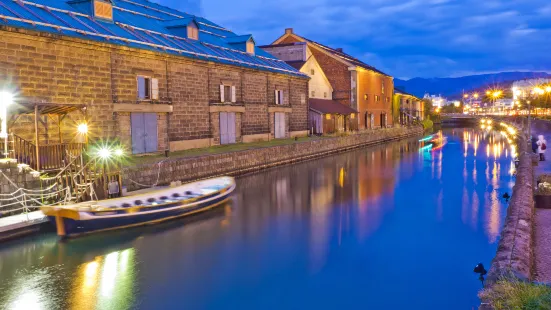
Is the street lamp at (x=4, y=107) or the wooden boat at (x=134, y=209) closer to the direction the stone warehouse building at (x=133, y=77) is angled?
the wooden boat

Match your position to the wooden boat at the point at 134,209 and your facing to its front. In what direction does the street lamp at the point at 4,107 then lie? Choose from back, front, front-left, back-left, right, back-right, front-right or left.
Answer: left

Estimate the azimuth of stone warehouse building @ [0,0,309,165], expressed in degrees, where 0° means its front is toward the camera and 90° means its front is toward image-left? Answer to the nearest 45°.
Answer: approximately 315°

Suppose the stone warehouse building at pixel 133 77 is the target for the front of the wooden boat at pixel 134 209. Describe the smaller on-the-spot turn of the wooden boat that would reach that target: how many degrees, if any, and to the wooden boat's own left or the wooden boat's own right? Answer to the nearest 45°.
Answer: approximately 45° to the wooden boat's own left

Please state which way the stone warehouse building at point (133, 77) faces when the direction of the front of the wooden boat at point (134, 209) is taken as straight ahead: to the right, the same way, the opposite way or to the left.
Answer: to the right

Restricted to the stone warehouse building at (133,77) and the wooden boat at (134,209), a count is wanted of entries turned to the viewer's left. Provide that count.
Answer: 0

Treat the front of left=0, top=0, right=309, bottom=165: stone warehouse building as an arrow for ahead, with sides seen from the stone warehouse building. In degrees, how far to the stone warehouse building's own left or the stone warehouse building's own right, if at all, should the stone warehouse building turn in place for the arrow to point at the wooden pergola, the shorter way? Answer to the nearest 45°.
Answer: approximately 45° to the stone warehouse building's own right

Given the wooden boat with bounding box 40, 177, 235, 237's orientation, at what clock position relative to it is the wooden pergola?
The wooden pergola is roughly at 9 o'clock from the wooden boat.

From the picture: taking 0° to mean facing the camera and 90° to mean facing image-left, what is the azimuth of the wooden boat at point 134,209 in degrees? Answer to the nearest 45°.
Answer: approximately 225°
